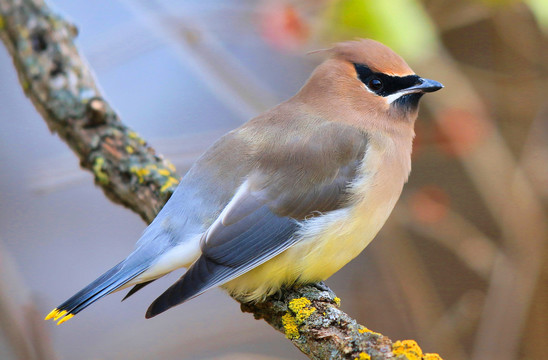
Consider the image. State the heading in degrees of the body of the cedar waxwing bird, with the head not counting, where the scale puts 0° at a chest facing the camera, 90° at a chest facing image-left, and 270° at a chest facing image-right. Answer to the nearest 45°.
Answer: approximately 270°
